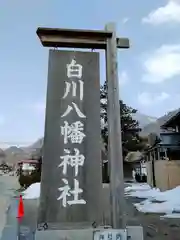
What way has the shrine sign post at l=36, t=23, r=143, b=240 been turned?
toward the camera

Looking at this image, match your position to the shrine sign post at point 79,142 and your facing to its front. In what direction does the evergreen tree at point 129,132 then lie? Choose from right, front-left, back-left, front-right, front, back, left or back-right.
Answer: back
